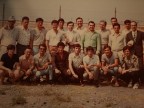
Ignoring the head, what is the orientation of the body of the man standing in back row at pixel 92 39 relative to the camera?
toward the camera

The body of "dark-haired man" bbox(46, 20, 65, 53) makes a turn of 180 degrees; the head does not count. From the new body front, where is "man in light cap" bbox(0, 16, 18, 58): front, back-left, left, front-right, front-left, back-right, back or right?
left

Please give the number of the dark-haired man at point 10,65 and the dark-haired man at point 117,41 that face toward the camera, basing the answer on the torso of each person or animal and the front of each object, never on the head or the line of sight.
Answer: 2

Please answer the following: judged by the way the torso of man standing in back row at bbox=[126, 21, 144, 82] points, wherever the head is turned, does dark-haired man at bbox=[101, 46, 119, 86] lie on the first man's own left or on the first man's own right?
on the first man's own right

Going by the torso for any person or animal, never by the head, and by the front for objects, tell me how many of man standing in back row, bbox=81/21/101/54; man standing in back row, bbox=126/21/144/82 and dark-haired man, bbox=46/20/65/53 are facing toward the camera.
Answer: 3

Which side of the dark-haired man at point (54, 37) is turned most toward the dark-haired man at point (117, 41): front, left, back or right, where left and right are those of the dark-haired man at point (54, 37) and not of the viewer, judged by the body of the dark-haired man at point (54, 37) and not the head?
left

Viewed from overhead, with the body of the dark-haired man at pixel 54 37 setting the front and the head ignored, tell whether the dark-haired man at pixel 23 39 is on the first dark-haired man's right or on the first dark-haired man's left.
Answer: on the first dark-haired man's right

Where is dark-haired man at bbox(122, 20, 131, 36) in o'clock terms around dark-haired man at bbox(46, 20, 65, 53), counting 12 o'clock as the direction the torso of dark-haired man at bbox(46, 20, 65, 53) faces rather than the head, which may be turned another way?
dark-haired man at bbox(122, 20, 131, 36) is roughly at 9 o'clock from dark-haired man at bbox(46, 20, 65, 53).

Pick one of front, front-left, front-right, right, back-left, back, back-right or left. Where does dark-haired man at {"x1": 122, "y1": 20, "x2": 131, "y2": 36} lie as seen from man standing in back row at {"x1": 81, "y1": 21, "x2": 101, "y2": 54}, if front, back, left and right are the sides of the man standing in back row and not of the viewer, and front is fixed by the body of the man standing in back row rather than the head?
left

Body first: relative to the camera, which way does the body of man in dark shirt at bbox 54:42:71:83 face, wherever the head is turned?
toward the camera
